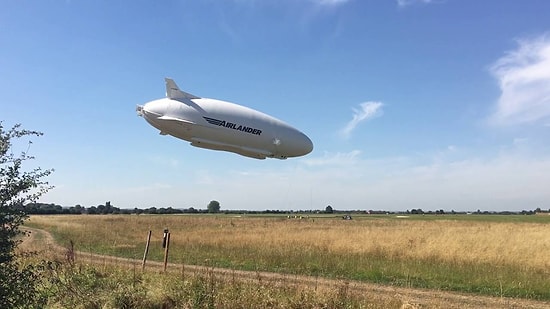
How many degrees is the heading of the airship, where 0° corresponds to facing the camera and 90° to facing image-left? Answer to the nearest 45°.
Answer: approximately 270°
